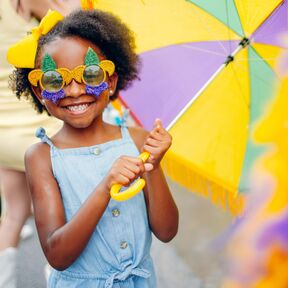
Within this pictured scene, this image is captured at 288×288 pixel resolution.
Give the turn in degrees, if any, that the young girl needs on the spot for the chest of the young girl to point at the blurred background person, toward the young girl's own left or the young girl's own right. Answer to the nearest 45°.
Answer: approximately 135° to the young girl's own right

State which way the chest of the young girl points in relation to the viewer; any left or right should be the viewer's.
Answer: facing the viewer

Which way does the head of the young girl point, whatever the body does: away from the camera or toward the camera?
toward the camera
